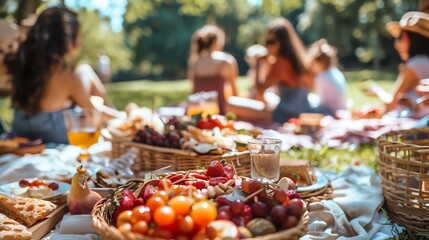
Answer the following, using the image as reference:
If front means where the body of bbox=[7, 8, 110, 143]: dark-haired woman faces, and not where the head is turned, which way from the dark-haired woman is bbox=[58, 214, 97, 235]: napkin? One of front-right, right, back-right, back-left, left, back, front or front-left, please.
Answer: back-right

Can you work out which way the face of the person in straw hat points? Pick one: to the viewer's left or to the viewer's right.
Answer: to the viewer's left

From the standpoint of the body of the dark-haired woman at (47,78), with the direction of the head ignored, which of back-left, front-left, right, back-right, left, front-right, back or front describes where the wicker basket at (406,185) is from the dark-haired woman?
right

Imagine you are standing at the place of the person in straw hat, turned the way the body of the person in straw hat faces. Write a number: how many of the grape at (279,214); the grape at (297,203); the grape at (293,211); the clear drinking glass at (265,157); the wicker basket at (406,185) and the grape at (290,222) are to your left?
6

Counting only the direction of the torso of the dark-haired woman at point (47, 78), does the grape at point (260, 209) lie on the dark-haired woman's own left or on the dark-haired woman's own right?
on the dark-haired woman's own right

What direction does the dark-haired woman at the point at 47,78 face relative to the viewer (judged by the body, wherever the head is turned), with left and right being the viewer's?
facing away from the viewer and to the right of the viewer

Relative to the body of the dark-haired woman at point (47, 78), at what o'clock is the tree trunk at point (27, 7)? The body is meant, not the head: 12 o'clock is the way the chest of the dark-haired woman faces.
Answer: The tree trunk is roughly at 10 o'clock from the dark-haired woman.

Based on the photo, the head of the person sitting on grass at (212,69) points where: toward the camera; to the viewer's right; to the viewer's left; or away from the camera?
away from the camera

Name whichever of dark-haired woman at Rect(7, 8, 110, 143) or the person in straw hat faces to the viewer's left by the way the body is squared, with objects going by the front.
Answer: the person in straw hat

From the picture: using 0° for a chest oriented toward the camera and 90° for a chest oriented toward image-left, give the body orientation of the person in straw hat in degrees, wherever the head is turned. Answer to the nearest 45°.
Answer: approximately 90°

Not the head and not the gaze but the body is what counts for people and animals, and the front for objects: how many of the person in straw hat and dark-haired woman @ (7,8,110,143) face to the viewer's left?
1

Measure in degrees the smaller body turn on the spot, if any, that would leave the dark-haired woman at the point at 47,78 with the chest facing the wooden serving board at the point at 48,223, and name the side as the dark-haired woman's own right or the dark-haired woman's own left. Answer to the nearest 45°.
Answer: approximately 135° to the dark-haired woman's own right
